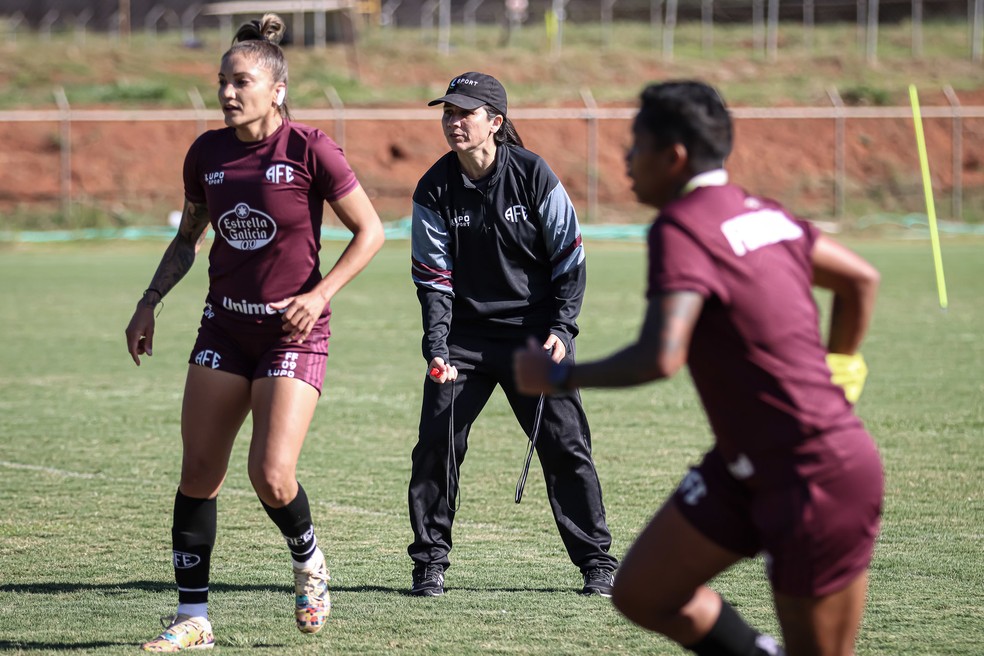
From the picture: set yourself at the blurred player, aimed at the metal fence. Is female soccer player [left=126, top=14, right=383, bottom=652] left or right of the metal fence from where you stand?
left

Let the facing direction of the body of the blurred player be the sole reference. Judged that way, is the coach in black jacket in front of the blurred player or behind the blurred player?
in front

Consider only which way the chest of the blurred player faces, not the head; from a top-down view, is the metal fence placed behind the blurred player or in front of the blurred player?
in front

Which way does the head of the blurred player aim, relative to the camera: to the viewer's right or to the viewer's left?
to the viewer's left

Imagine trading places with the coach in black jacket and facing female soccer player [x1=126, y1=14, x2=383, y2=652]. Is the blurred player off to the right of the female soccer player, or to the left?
left

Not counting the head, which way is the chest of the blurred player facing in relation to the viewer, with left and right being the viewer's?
facing away from the viewer and to the left of the viewer

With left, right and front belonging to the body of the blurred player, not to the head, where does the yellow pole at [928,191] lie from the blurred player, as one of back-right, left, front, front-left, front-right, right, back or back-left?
front-right

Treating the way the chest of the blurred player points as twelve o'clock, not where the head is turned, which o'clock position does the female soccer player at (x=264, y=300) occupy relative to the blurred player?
The female soccer player is roughly at 12 o'clock from the blurred player.
